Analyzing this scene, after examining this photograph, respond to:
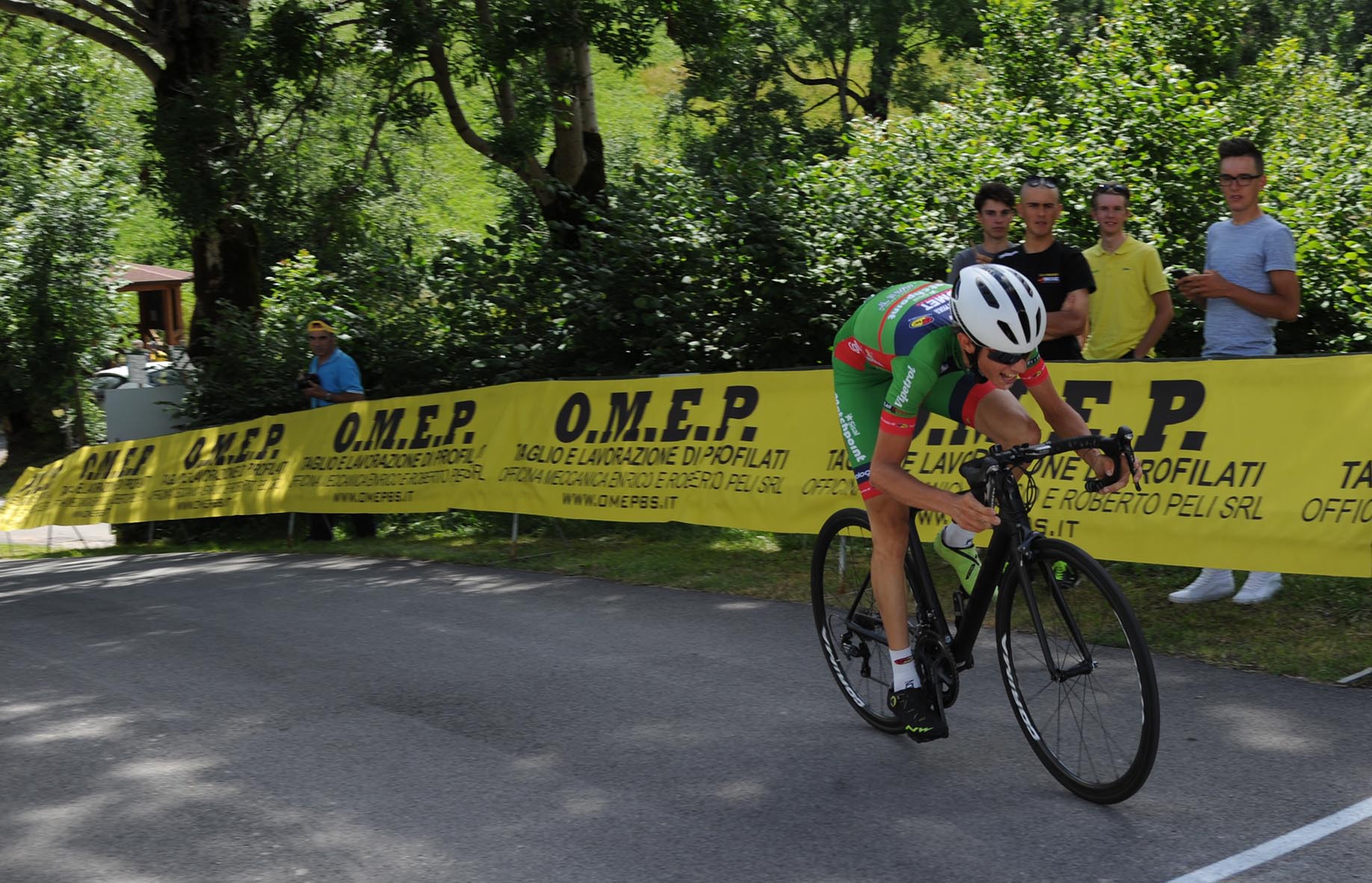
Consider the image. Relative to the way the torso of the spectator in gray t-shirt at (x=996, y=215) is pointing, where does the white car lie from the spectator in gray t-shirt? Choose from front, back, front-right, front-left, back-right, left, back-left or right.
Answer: back-right

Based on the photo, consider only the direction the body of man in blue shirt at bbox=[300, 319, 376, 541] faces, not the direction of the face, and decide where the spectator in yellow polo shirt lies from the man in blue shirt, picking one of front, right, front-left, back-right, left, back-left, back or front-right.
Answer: left

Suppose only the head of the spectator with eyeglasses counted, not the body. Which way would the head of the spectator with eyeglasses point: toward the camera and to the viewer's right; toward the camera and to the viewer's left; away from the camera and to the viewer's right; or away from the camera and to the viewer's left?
toward the camera and to the viewer's left

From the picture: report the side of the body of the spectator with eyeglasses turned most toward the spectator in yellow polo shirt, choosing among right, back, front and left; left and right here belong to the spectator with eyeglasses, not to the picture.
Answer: right

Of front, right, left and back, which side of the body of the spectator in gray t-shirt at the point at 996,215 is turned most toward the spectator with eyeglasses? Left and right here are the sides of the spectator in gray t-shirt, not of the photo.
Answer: left

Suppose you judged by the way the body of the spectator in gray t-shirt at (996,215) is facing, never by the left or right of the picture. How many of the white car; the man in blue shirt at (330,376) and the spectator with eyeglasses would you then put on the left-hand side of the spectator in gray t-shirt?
1

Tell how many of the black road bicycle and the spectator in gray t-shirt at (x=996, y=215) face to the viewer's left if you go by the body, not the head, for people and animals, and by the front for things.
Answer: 0

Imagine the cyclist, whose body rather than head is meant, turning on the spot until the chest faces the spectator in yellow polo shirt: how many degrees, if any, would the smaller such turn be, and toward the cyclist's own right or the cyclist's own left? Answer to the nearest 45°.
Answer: approximately 135° to the cyclist's own left

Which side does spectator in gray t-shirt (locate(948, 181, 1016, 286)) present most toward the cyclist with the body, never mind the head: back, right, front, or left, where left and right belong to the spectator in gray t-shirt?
front

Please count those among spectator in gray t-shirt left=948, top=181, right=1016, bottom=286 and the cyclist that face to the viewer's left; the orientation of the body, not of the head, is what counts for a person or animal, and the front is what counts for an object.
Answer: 0

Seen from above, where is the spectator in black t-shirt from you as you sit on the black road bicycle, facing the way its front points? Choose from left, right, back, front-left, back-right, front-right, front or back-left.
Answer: back-left

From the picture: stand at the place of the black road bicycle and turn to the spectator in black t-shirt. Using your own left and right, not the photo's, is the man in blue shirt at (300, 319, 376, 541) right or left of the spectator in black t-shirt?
left

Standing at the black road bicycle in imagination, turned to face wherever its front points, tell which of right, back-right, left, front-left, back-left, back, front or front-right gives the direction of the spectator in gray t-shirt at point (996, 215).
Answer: back-left
